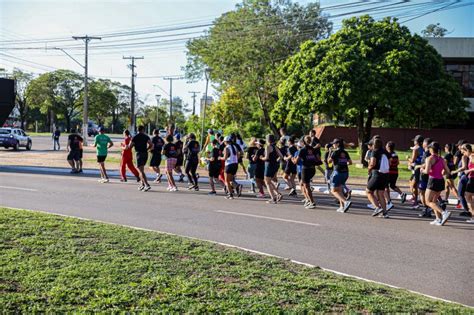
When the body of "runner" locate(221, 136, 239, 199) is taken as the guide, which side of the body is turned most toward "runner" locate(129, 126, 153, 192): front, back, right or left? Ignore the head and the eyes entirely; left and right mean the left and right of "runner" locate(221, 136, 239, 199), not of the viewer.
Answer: front

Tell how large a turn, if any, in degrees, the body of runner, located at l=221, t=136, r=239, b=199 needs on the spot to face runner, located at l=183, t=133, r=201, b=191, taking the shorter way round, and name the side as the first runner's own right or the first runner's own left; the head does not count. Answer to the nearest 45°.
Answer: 0° — they already face them

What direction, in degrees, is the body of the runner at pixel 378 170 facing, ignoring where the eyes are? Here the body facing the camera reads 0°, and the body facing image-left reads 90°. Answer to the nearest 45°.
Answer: approximately 135°

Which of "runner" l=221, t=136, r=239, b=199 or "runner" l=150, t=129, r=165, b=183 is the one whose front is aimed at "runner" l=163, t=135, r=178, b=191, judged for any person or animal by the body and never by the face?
"runner" l=221, t=136, r=239, b=199

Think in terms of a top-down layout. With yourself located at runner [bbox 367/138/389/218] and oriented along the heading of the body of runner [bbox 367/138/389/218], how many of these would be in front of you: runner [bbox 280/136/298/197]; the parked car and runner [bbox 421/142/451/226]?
2

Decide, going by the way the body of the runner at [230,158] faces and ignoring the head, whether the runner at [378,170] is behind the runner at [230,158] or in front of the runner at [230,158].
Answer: behind

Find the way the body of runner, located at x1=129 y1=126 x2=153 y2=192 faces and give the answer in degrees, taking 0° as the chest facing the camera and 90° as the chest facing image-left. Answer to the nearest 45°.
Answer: approximately 135°

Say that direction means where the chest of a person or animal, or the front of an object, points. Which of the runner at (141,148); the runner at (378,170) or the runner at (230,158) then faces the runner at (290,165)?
the runner at (378,170)

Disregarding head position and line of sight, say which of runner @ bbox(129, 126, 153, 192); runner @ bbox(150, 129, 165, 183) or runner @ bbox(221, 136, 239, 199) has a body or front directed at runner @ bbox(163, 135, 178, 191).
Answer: runner @ bbox(221, 136, 239, 199)

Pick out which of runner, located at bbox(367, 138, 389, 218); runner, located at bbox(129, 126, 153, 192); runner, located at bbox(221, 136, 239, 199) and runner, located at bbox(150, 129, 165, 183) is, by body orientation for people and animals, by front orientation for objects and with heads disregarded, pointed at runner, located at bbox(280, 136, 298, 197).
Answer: runner, located at bbox(367, 138, 389, 218)

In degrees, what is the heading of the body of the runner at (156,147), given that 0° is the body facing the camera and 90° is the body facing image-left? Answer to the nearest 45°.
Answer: approximately 135°
